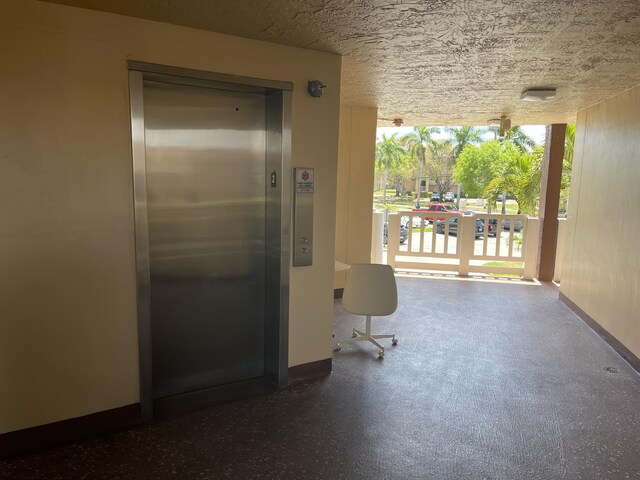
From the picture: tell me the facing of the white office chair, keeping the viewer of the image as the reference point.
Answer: facing away from the viewer

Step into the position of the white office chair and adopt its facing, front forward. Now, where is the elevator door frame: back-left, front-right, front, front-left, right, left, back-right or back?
back-left

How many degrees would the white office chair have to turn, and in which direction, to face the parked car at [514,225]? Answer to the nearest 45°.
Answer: approximately 45° to its right

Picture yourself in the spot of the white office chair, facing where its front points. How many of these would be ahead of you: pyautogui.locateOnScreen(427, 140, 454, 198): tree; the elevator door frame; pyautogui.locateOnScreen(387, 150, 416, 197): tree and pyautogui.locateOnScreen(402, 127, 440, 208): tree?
3

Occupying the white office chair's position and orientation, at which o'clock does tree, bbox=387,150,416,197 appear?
The tree is roughly at 12 o'clock from the white office chair.

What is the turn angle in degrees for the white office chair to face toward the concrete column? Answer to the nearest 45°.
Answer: approximately 45° to its right

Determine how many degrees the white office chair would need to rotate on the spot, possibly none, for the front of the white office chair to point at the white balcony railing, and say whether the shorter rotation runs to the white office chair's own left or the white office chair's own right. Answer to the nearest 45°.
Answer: approximately 45° to the white office chair's own right

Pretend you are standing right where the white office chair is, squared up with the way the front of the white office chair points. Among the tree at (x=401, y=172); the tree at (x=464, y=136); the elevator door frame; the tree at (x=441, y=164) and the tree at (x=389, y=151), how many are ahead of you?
4

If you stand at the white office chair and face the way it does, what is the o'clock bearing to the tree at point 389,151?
The tree is roughly at 12 o'clock from the white office chair.
